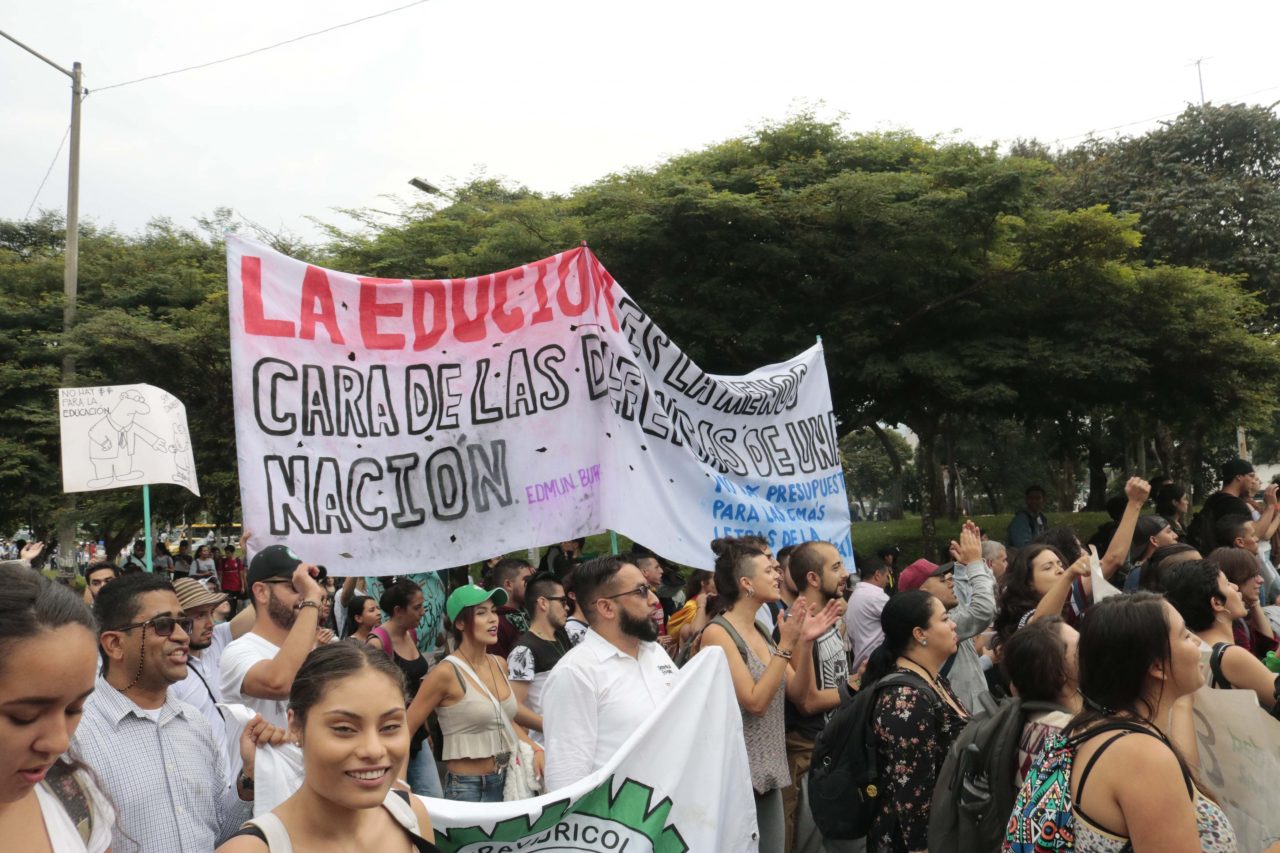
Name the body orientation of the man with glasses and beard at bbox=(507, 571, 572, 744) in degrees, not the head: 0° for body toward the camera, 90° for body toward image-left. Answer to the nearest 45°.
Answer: approximately 315°

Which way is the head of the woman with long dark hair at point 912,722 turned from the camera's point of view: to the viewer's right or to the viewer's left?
to the viewer's right

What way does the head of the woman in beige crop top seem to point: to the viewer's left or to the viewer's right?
to the viewer's right

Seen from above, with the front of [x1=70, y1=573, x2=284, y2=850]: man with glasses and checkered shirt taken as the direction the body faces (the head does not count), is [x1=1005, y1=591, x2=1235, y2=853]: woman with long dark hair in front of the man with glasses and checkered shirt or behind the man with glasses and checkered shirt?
in front

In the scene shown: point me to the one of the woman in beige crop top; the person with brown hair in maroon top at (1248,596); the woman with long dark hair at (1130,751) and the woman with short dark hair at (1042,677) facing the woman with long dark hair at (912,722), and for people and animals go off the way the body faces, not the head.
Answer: the woman in beige crop top

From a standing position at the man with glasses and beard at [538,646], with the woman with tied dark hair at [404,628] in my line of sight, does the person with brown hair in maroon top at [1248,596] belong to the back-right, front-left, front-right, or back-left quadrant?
back-right

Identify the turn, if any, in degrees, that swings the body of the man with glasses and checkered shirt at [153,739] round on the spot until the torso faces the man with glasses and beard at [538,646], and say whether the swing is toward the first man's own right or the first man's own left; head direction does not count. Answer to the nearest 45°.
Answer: approximately 90° to the first man's own left

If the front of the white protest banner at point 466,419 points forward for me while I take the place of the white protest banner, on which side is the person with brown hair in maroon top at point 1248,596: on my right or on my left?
on my left

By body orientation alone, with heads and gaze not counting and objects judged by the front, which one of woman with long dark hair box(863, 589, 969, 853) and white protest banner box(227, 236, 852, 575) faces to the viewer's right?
the woman with long dark hair

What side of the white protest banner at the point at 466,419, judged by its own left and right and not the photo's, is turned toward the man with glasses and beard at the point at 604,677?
front

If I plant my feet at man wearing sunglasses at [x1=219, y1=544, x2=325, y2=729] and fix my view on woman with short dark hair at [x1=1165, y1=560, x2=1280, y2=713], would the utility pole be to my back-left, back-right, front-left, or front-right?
back-left
